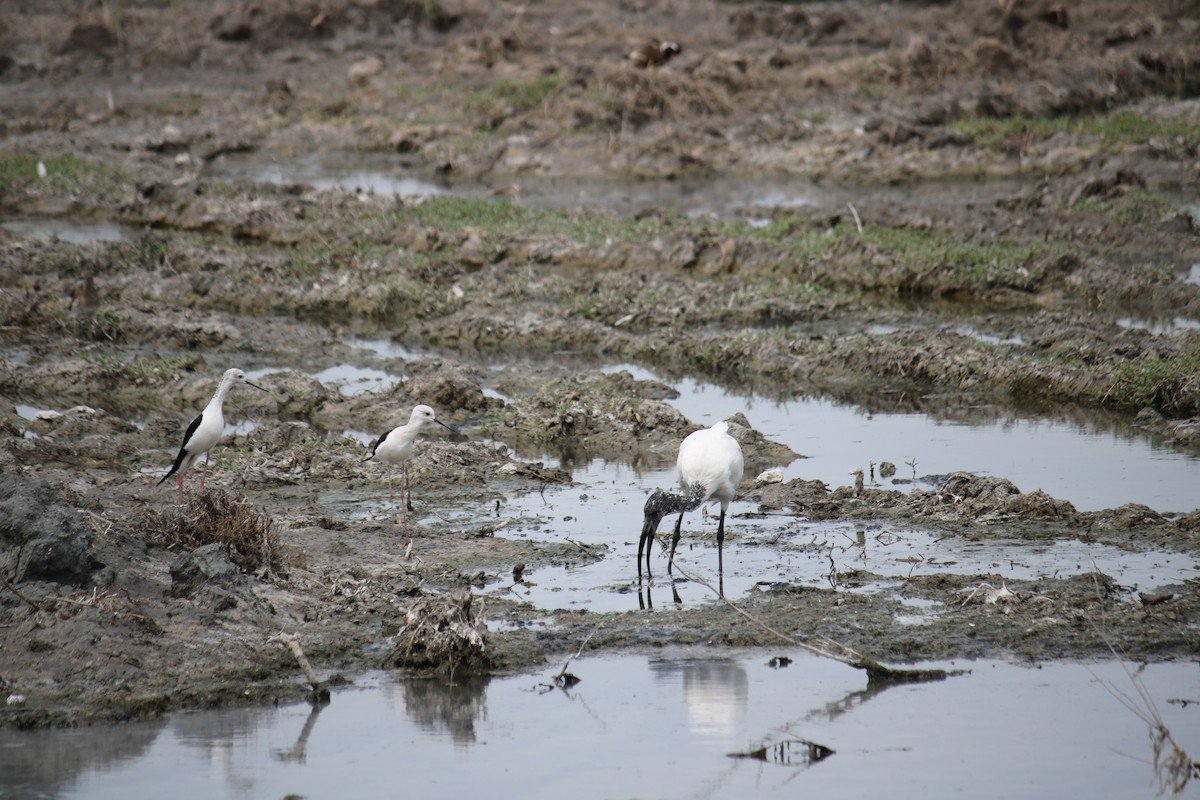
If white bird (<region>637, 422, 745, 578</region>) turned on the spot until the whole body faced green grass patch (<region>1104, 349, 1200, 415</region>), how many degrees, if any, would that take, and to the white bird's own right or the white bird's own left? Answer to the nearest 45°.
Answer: approximately 180°

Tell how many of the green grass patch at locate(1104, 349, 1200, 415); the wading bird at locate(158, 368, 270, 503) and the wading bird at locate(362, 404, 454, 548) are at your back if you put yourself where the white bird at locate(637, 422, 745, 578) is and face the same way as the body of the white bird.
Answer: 1

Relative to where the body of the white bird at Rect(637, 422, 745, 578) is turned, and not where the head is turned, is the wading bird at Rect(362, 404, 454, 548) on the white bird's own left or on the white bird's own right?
on the white bird's own right

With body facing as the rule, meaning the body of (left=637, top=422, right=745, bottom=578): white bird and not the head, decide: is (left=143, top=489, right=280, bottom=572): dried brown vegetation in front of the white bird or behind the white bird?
in front

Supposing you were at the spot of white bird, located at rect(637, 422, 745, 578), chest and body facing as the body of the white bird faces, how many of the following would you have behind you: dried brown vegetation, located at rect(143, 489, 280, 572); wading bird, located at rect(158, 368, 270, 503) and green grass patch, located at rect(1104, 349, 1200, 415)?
1

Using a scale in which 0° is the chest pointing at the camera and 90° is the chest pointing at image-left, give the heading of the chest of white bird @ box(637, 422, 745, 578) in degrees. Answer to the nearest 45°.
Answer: approximately 45°

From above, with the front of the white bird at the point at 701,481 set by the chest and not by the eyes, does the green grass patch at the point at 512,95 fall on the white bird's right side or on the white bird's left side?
on the white bird's right side

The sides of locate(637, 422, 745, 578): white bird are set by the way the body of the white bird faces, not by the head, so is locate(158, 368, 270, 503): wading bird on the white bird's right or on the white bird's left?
on the white bird's right

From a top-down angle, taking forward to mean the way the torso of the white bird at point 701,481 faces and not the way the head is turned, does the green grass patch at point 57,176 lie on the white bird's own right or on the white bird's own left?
on the white bird's own right

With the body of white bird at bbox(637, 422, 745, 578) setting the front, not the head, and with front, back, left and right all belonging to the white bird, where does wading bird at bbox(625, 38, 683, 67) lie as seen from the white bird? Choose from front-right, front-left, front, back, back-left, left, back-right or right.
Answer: back-right
